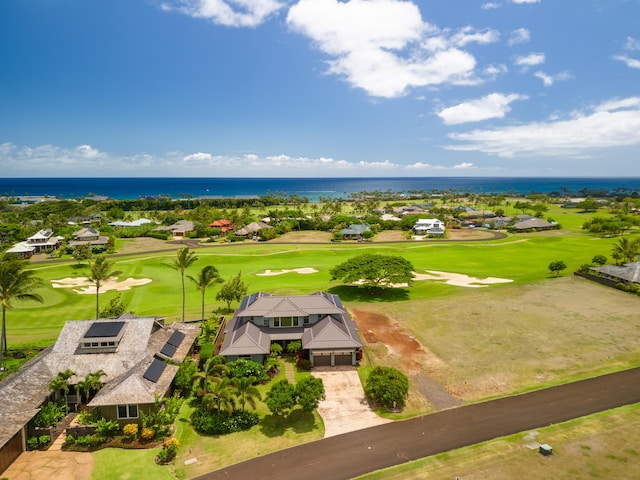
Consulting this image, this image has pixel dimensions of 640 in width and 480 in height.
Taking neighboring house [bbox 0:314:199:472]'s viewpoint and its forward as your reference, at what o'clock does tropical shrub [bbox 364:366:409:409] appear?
The tropical shrub is roughly at 10 o'clock from the neighboring house.

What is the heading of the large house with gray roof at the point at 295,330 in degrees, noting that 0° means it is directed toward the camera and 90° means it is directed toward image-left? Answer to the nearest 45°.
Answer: approximately 0°

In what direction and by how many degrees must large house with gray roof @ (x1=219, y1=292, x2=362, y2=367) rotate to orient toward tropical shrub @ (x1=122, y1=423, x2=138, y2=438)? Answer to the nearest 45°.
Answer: approximately 45° to its right

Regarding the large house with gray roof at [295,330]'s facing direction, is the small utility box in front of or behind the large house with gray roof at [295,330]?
in front

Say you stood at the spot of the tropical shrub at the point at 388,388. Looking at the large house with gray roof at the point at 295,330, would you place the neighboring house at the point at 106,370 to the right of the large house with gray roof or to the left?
left

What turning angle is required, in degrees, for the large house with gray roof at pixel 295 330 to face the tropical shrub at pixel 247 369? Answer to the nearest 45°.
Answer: approximately 45° to its right

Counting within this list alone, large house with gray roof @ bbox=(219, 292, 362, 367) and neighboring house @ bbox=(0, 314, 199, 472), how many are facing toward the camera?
2

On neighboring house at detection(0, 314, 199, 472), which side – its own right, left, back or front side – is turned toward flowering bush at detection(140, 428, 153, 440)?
front

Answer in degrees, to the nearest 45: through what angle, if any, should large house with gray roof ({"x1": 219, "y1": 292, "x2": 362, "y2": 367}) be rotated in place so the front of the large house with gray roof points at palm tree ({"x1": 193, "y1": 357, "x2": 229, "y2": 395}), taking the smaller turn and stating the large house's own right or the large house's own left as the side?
approximately 45° to the large house's own right

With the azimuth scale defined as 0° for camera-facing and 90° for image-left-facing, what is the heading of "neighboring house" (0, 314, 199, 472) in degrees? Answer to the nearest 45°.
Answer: approximately 0°

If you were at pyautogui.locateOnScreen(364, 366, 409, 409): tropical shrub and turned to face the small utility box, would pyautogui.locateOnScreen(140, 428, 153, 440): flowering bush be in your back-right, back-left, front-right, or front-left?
back-right

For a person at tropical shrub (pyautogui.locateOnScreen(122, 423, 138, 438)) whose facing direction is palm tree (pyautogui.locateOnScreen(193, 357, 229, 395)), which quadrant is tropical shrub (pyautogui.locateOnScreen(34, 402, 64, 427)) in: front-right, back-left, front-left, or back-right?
back-left

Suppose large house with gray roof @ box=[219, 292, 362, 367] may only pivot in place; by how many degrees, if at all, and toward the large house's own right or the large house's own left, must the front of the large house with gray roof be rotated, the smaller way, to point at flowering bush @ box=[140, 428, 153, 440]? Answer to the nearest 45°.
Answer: approximately 45° to the large house's own right
